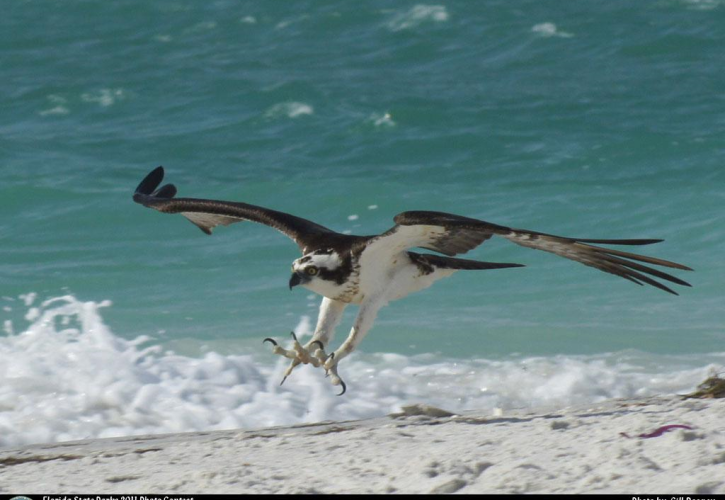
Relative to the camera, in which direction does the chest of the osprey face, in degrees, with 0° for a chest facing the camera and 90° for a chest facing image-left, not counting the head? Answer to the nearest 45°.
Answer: approximately 45°
